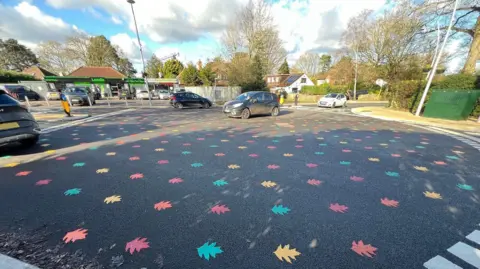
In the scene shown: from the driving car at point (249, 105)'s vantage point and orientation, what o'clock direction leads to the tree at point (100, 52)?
The tree is roughly at 3 o'clock from the driving car.

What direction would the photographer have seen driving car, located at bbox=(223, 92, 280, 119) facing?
facing the viewer and to the left of the viewer

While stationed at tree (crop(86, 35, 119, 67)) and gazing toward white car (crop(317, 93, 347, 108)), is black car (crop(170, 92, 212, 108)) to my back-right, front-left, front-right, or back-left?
front-right

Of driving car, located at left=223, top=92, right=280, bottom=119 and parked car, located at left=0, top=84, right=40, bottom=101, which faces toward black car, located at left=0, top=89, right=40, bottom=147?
driving car, located at left=223, top=92, right=280, bottom=119

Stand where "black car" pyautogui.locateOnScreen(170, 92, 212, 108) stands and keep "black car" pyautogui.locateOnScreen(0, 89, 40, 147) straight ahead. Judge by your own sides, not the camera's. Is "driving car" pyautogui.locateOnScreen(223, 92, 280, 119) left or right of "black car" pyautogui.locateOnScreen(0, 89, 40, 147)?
left

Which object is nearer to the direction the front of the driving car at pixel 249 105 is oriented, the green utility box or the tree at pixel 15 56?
the tree

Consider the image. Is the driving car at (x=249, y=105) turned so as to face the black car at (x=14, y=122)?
yes
